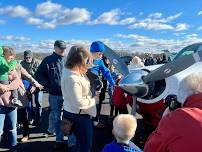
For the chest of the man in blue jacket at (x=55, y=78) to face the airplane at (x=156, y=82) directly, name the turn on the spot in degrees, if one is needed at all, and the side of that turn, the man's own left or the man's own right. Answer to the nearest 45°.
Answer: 0° — they already face it

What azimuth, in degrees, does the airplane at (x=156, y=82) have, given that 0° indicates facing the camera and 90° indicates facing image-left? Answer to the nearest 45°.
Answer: approximately 45°

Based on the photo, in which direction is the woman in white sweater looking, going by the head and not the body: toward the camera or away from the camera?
away from the camera

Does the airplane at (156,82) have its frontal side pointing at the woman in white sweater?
yes
